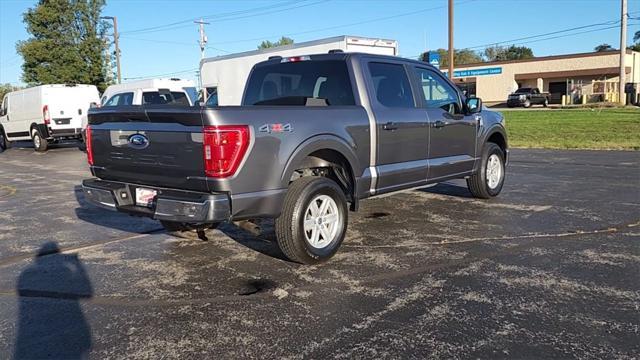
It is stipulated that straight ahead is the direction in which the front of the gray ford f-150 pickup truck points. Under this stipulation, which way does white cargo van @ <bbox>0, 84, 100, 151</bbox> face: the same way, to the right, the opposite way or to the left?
to the left

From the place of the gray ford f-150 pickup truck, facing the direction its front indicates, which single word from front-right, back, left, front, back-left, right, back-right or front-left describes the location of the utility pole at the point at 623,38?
front

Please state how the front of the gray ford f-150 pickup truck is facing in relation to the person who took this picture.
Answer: facing away from the viewer and to the right of the viewer

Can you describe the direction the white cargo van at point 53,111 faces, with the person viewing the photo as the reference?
facing away from the viewer and to the left of the viewer

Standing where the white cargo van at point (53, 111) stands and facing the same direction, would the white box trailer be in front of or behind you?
behind

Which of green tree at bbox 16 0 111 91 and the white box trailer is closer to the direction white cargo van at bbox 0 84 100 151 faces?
the green tree

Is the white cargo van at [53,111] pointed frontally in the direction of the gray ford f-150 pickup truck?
no

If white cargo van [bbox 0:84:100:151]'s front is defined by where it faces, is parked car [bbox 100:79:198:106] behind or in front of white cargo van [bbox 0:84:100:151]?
behind

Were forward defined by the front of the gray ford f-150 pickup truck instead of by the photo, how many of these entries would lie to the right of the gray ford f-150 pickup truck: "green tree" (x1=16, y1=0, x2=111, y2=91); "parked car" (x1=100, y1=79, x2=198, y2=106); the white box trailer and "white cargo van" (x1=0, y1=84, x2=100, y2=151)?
0

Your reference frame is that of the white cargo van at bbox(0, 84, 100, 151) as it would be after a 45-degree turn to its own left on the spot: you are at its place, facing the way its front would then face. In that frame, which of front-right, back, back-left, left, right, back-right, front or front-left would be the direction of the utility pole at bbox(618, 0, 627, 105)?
back

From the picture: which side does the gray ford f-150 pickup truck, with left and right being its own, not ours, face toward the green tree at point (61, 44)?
left

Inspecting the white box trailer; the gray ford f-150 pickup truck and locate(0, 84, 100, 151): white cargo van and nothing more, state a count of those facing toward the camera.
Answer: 0
